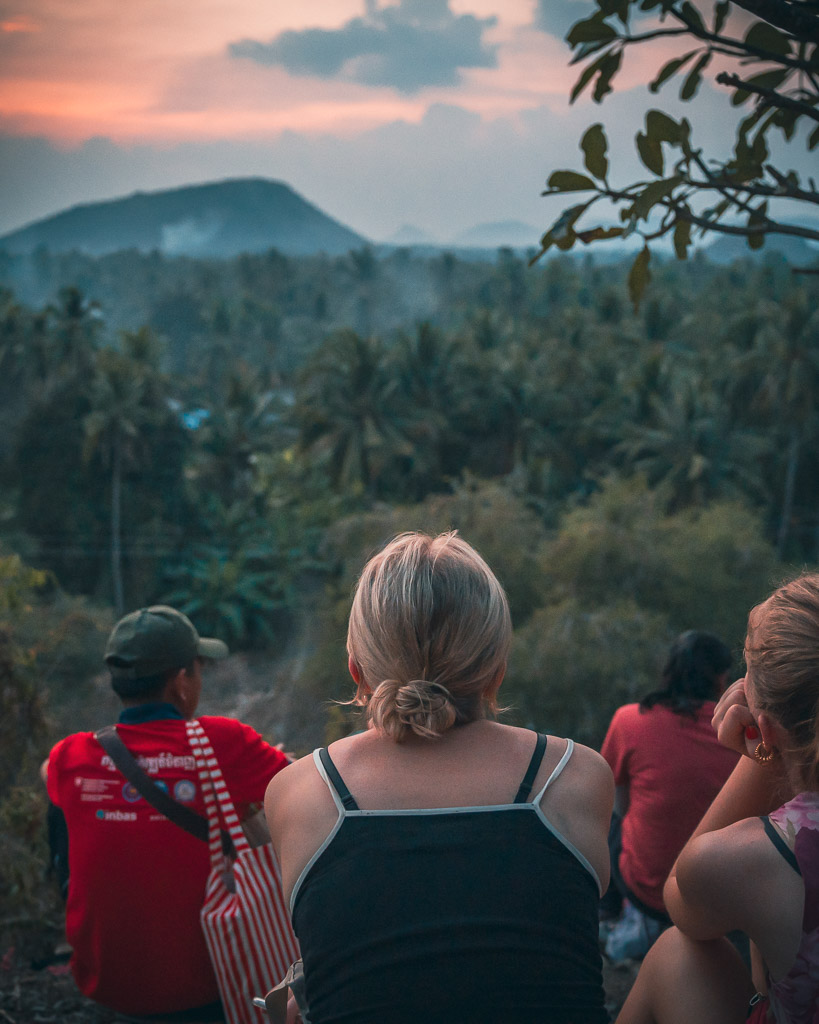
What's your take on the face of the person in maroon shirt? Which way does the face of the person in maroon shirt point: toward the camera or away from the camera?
away from the camera

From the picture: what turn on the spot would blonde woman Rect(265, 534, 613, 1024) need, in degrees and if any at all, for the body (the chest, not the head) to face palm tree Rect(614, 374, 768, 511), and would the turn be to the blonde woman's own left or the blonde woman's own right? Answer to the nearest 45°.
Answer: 0° — they already face it

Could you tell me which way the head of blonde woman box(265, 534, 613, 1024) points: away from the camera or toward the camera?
away from the camera

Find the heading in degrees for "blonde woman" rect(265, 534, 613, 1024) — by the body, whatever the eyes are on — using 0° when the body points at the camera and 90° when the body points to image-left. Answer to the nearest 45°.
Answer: approximately 180°

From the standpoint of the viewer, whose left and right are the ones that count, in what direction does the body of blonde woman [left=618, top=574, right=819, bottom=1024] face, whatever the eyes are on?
facing away from the viewer and to the left of the viewer

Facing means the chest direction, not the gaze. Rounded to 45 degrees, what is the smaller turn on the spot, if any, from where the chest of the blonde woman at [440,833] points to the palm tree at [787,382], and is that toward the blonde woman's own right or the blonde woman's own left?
0° — they already face it
